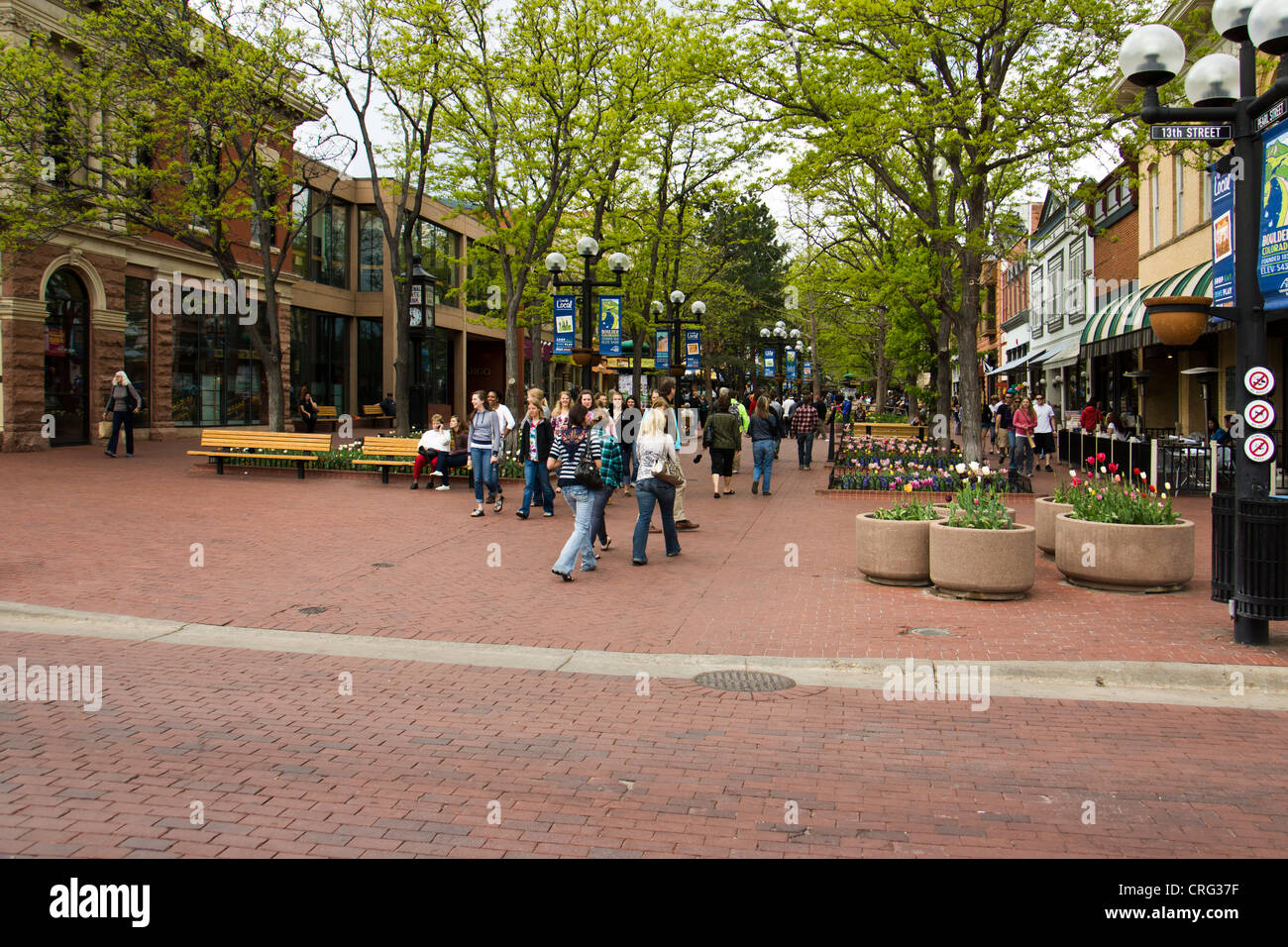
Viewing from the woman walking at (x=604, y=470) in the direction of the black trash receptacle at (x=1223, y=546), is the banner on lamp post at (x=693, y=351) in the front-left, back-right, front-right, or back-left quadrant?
back-left

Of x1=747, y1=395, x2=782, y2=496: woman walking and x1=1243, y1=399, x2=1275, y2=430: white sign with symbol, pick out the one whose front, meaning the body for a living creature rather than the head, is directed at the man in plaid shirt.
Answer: the woman walking

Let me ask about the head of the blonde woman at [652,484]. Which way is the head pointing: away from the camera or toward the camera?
away from the camera

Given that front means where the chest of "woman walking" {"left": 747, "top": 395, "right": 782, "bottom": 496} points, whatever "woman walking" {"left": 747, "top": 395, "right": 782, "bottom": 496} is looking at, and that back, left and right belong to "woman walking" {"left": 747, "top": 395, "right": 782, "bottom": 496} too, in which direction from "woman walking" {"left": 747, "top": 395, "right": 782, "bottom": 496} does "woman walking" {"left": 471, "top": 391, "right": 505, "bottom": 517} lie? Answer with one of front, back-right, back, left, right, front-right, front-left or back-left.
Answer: back-left

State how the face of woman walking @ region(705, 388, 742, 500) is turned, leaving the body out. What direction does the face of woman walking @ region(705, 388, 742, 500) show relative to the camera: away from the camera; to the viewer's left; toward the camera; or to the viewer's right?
away from the camera

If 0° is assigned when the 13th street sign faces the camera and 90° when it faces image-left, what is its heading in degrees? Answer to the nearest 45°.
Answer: approximately 0°
